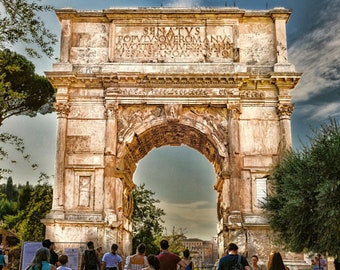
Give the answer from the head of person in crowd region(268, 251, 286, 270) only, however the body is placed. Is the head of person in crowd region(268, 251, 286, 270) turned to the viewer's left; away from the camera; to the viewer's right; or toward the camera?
away from the camera

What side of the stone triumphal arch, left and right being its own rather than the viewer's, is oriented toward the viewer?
front

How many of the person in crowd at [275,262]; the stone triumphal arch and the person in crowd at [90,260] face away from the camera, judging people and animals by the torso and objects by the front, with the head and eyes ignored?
2

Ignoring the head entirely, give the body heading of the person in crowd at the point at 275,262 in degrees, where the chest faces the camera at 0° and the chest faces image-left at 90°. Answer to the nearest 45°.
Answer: approximately 180°

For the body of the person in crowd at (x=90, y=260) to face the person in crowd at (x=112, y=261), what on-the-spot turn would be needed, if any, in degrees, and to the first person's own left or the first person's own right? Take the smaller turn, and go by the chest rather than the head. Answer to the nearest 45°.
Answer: approximately 135° to the first person's own right

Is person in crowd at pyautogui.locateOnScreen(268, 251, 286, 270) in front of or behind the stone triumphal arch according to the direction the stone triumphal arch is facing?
in front

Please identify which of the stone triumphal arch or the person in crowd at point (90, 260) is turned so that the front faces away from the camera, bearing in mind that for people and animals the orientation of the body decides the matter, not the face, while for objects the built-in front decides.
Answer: the person in crowd

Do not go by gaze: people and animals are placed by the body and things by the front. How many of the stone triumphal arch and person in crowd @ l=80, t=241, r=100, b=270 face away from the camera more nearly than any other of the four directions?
1

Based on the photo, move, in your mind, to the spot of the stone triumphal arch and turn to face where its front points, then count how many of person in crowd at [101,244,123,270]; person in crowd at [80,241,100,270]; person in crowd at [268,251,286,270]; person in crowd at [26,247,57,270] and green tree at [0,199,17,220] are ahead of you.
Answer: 4

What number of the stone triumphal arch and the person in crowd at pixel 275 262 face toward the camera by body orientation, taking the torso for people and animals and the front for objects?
1

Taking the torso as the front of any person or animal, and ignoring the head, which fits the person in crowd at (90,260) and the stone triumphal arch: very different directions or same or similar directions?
very different directions

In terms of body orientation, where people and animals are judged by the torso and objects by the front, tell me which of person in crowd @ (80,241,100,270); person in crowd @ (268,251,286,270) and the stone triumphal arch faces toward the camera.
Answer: the stone triumphal arch

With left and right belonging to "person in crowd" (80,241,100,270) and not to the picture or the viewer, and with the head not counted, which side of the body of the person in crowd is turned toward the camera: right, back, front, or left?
back
